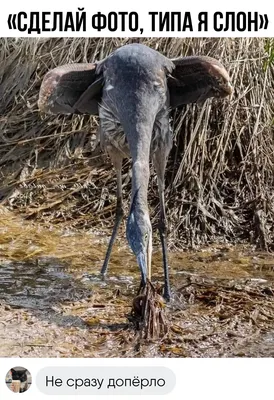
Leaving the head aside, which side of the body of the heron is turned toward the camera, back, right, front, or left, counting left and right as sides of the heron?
front

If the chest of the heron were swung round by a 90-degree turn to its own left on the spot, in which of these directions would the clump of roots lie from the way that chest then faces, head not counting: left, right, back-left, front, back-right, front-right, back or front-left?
right
